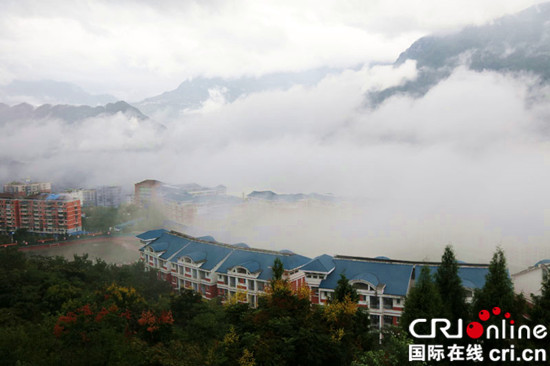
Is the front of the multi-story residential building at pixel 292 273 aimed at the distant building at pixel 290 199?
no

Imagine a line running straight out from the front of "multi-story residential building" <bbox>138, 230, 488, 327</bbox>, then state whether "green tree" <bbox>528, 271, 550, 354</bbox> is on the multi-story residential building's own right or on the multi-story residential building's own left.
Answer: on the multi-story residential building's own left

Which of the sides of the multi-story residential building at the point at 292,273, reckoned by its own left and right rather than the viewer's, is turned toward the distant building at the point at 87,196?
right

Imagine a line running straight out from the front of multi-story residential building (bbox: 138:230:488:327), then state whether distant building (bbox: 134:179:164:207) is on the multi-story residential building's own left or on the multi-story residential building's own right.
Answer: on the multi-story residential building's own right

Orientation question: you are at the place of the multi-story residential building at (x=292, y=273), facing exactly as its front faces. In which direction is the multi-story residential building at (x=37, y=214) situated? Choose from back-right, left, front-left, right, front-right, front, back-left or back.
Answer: right

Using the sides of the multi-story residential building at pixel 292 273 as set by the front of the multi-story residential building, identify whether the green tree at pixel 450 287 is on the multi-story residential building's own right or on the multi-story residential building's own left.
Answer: on the multi-story residential building's own left

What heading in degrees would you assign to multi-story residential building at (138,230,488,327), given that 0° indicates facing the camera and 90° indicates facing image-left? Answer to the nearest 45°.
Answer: approximately 45°

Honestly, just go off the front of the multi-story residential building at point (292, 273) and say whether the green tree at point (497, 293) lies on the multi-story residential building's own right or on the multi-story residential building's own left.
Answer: on the multi-story residential building's own left

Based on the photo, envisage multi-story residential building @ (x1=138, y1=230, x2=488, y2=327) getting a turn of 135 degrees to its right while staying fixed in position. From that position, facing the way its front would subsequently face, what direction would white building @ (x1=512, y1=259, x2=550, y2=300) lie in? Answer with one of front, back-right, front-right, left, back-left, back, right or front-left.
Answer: right
